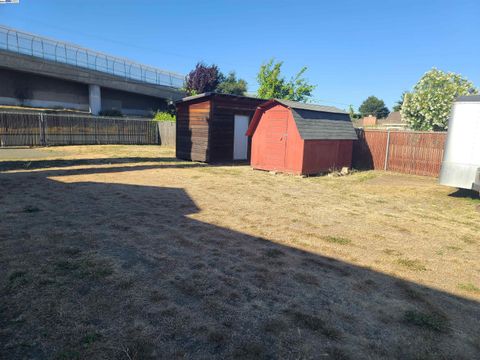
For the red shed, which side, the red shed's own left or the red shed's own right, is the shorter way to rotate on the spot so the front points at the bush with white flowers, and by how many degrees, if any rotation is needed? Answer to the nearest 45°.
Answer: approximately 180°

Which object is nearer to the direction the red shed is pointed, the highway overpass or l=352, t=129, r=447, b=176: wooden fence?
the highway overpass

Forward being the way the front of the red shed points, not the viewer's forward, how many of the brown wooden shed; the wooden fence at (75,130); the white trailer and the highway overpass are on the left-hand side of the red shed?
1

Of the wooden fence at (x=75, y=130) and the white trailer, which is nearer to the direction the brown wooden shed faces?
the white trailer

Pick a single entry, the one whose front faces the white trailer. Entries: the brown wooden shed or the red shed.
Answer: the brown wooden shed

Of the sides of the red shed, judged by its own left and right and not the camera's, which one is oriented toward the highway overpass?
right

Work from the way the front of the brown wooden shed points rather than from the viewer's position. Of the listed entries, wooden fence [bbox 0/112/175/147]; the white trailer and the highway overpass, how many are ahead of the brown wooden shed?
1

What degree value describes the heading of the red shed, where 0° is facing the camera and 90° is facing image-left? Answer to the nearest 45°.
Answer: approximately 45°

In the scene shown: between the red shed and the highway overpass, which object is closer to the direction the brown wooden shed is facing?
the red shed

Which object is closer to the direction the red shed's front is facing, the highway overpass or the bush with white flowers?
the highway overpass

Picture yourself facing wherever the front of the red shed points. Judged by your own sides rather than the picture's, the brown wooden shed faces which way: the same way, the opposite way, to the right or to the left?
to the left
